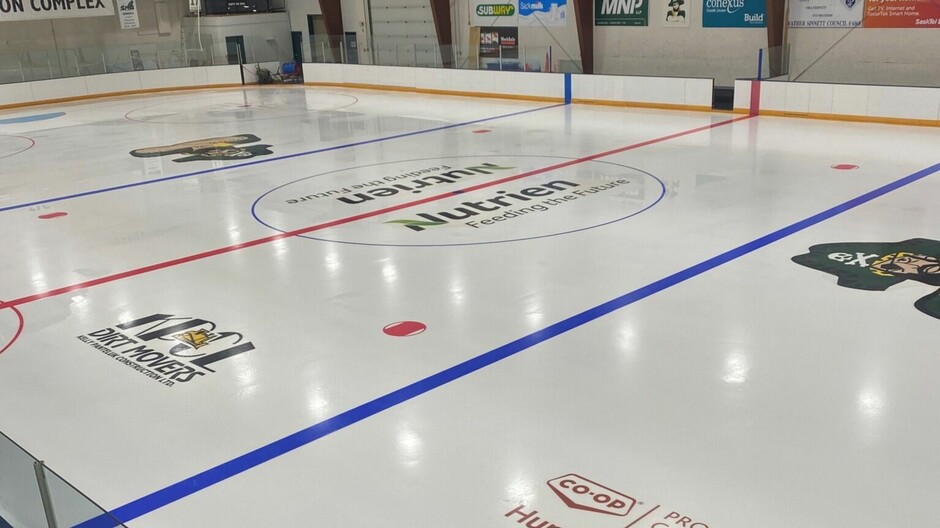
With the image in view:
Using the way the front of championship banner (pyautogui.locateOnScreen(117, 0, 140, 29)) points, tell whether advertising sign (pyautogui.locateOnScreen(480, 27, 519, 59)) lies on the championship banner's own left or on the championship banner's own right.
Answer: on the championship banner's own left

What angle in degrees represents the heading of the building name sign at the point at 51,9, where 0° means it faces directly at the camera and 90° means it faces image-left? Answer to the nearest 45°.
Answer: approximately 0°

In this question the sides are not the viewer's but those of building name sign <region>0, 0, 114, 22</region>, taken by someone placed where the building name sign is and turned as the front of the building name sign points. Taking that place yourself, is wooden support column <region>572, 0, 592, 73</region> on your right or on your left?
on your left

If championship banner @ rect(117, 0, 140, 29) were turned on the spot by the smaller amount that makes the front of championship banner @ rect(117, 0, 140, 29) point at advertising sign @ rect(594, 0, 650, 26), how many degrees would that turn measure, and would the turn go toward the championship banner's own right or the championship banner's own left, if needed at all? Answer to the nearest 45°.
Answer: approximately 45° to the championship banner's own left

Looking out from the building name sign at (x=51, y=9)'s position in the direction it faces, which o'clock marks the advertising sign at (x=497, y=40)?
the advertising sign at (x=497, y=40) is roughly at 10 o'clock from the building name sign at (x=51, y=9).

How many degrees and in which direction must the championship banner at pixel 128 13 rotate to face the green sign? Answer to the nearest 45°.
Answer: approximately 45° to its left

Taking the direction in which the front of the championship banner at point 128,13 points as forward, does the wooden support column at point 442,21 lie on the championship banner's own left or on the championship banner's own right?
on the championship banner's own left

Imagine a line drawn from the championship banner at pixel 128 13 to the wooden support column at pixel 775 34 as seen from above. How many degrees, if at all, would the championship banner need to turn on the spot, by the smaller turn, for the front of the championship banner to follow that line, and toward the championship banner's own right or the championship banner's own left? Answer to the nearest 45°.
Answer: approximately 45° to the championship banner's own left
